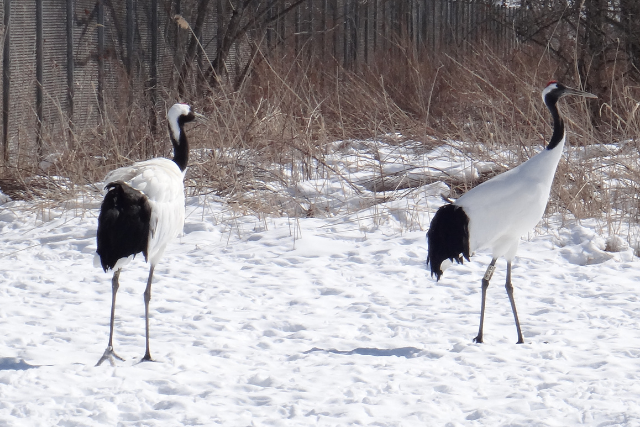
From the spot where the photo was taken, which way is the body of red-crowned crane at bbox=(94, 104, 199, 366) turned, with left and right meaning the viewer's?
facing away from the viewer and to the right of the viewer

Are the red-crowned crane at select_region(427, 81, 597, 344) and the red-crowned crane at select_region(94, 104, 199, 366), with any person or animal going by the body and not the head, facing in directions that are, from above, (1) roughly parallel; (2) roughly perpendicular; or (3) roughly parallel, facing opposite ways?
roughly perpendicular

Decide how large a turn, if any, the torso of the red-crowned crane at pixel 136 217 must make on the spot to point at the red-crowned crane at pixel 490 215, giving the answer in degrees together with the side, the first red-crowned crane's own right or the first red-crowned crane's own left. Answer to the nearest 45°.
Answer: approximately 45° to the first red-crowned crane's own right

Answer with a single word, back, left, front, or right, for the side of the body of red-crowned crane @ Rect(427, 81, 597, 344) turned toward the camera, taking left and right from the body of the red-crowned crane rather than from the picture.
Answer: right

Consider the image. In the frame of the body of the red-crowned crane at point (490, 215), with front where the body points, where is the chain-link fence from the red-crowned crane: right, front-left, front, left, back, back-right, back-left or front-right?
back-left

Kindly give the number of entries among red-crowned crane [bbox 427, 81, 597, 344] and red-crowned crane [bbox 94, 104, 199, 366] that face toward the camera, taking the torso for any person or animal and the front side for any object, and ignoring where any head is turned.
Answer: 0

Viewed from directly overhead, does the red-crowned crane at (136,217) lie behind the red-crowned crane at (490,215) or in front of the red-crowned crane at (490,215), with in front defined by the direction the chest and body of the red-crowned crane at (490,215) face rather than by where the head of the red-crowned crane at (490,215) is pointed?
behind
